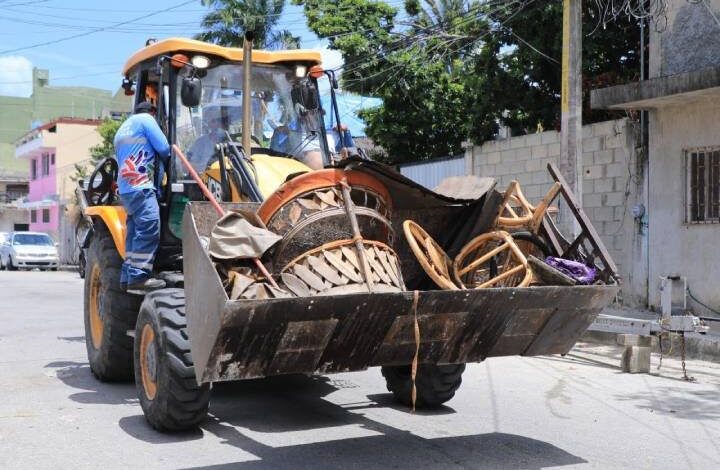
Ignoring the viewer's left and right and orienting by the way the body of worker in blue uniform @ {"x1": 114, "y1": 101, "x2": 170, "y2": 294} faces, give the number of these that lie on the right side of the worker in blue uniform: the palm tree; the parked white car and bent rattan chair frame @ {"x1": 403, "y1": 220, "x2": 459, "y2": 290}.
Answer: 1

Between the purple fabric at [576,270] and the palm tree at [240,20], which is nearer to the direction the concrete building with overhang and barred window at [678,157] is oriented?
the purple fabric

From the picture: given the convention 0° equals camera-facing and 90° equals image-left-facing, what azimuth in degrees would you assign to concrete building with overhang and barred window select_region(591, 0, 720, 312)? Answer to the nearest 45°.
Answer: approximately 45°

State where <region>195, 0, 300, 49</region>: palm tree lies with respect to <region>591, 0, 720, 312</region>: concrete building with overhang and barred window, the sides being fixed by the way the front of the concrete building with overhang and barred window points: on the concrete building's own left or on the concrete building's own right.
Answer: on the concrete building's own right

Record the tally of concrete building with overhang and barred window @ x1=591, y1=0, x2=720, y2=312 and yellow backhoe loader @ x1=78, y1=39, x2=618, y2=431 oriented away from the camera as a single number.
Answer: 0

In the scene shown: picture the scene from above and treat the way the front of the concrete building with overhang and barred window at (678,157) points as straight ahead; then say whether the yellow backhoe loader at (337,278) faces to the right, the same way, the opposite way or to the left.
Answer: to the left

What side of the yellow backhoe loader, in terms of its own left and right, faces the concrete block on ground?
left

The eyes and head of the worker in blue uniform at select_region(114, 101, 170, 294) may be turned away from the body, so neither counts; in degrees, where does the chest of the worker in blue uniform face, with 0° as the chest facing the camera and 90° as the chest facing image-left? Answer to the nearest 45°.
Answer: approximately 225°

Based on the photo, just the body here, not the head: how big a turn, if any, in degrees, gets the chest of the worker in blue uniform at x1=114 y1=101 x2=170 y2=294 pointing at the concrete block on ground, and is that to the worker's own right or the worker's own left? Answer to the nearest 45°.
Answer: approximately 45° to the worker's own right

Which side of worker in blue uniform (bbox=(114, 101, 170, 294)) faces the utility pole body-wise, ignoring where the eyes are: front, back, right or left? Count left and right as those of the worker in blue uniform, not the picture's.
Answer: front

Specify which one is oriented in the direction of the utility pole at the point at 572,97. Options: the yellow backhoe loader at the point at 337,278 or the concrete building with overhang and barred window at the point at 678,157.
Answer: the concrete building with overhang and barred window
